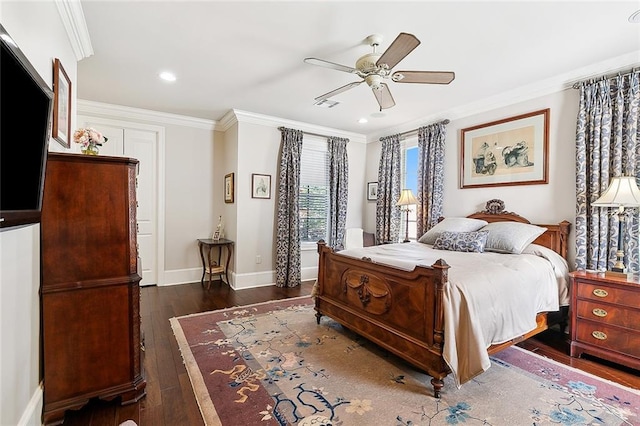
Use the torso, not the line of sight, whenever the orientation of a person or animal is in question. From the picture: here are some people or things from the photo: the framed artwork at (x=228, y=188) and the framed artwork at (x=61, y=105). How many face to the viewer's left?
1

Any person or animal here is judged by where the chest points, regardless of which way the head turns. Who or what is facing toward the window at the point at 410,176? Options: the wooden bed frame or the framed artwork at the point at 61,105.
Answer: the framed artwork

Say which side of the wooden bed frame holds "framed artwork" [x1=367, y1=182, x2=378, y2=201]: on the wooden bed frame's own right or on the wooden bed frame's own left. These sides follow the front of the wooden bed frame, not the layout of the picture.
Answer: on the wooden bed frame's own right

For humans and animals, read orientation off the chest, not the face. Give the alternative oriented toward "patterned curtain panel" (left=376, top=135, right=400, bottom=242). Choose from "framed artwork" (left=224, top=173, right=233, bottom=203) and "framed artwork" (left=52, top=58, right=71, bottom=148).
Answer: "framed artwork" (left=52, top=58, right=71, bottom=148)

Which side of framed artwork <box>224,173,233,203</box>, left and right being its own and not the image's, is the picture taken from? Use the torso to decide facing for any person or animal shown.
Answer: left

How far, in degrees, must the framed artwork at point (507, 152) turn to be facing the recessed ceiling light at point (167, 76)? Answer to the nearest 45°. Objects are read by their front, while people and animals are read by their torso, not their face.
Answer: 0° — it already faces it

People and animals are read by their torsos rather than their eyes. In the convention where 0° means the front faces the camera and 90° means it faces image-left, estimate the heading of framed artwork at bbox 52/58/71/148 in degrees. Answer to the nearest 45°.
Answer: approximately 270°

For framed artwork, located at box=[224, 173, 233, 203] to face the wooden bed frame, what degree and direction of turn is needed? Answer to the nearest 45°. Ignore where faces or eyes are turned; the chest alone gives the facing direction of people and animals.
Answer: approximately 135° to its left

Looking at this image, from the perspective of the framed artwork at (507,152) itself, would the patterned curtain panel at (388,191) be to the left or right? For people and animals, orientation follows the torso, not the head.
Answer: on its right
